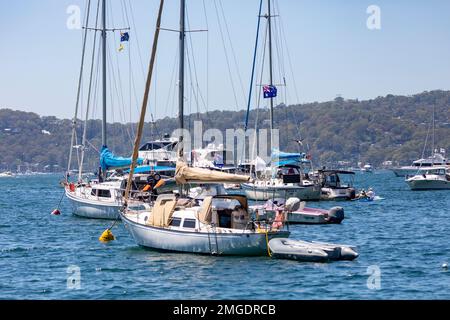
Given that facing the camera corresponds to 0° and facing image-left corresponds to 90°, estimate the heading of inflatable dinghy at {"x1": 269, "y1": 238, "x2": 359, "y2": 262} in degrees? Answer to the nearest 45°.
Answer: approximately 135°

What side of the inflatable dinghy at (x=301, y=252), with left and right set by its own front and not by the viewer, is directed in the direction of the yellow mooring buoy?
front
